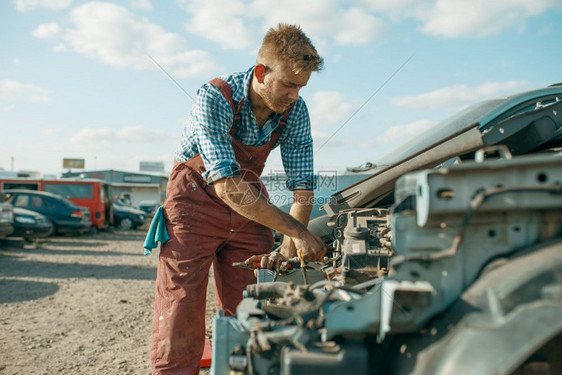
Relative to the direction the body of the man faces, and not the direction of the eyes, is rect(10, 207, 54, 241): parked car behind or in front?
behind

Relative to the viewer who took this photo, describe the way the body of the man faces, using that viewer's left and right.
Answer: facing the viewer and to the right of the viewer

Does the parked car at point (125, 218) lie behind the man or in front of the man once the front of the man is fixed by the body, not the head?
behind

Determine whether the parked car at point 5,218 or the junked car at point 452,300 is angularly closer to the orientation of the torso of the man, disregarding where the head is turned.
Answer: the junked car

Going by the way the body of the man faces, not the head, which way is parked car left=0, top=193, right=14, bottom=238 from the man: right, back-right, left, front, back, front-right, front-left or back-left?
back

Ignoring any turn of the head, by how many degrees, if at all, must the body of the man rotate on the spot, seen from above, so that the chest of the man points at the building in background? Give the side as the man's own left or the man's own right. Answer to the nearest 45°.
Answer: approximately 135° to the man's own left

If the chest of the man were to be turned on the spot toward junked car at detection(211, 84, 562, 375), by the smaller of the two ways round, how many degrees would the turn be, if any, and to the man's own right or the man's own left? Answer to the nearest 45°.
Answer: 0° — they already face it
